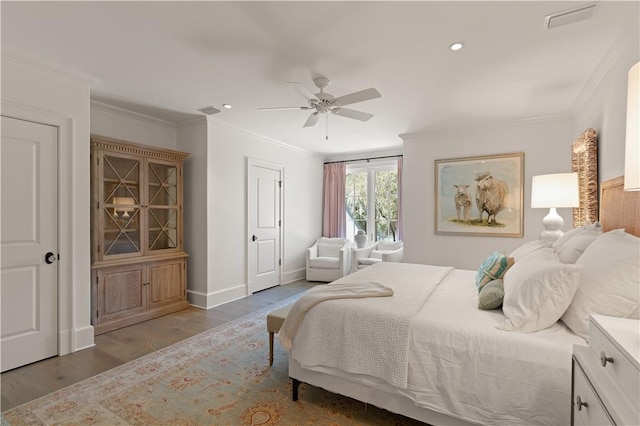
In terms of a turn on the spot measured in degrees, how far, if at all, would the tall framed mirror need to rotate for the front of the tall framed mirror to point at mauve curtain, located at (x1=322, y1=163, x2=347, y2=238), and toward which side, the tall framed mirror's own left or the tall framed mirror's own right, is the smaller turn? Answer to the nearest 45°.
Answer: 0° — it already faces it

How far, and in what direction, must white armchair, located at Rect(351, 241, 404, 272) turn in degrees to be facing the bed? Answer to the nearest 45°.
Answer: approximately 45° to its left

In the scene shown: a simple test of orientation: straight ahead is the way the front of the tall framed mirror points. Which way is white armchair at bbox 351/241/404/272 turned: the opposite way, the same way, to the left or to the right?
to the left

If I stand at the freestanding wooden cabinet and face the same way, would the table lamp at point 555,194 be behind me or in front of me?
in front

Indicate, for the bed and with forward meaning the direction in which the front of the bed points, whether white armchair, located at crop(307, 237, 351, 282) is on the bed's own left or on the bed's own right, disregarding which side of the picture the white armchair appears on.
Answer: on the bed's own right

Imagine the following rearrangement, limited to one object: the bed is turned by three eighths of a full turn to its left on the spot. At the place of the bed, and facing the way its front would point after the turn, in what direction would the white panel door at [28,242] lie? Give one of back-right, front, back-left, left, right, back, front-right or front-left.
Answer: back-right

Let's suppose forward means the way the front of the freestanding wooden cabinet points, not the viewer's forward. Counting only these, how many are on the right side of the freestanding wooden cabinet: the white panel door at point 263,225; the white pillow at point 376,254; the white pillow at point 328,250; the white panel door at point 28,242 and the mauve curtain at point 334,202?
1

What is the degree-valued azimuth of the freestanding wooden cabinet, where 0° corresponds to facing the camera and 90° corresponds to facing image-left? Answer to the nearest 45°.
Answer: approximately 315°

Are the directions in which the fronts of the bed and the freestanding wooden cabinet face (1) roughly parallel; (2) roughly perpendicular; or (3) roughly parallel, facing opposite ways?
roughly parallel, facing opposite ways

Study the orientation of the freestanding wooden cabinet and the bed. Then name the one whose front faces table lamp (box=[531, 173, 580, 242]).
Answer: the freestanding wooden cabinet

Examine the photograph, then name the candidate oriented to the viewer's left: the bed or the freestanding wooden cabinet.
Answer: the bed

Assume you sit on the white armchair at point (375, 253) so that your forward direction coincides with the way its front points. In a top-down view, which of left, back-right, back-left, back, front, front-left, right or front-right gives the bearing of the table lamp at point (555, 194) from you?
left

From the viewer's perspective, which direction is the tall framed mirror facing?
to the viewer's left

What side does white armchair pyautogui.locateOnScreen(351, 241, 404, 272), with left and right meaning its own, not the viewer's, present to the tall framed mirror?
left

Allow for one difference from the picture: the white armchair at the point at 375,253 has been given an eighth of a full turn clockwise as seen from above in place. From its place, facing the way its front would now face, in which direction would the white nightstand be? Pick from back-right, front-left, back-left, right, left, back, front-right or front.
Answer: left

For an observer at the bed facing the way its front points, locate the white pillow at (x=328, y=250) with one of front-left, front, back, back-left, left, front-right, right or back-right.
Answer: front-right

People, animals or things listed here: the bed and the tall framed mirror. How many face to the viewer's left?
2

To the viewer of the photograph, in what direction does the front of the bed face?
facing to the left of the viewer
